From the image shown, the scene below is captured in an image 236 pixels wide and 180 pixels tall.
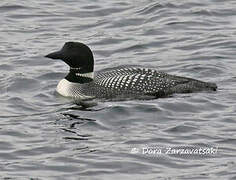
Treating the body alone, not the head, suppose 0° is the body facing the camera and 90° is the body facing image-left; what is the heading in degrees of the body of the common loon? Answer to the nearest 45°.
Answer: approximately 90°
